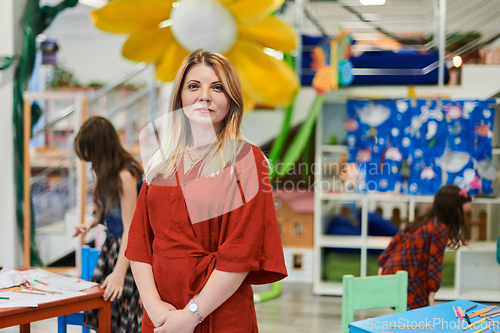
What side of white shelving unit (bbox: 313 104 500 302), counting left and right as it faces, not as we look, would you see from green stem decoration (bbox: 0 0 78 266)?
right

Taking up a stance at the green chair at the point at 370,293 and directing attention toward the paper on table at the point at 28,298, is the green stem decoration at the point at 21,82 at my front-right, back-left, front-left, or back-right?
front-right

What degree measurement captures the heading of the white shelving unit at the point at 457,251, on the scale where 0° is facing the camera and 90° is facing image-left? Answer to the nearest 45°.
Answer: approximately 0°

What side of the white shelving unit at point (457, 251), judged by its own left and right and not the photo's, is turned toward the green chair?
front

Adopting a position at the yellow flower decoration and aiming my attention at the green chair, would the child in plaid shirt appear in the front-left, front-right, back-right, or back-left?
front-left

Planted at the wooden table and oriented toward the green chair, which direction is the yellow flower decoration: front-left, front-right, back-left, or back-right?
front-left

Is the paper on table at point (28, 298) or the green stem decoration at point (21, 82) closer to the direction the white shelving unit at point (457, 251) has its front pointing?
the paper on table

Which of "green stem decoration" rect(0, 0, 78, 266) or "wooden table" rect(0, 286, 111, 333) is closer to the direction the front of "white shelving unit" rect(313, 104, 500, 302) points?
the wooden table

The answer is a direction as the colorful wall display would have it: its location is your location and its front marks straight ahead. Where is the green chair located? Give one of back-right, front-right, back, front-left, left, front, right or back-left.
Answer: front

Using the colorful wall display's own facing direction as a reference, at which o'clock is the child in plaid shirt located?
The child in plaid shirt is roughly at 12 o'clock from the colorful wall display.

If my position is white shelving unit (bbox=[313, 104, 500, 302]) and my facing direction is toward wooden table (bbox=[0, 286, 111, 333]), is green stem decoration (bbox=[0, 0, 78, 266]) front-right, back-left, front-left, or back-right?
front-right

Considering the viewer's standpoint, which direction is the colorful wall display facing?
facing the viewer

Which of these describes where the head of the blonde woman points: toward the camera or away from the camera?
toward the camera
